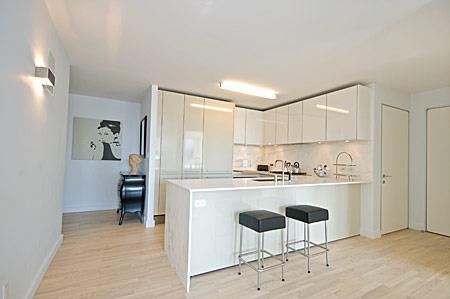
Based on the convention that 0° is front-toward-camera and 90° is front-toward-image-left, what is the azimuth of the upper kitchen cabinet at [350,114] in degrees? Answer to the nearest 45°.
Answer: approximately 45°

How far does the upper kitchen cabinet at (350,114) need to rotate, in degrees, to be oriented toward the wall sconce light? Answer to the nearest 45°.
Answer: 0° — it already faces it

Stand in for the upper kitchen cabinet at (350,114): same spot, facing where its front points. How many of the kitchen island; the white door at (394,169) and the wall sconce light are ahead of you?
2

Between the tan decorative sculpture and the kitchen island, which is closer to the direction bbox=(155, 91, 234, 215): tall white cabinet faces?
the kitchen island

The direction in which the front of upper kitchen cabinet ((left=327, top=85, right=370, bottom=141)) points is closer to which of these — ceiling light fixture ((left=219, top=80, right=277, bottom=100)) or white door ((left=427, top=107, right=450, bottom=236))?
the ceiling light fixture

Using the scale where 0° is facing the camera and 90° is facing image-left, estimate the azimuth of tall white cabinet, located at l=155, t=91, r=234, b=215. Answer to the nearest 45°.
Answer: approximately 315°
